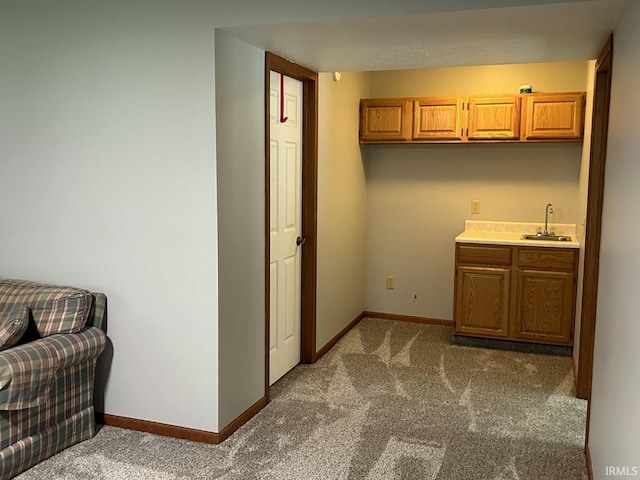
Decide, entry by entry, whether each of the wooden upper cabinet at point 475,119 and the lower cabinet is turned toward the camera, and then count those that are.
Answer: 2

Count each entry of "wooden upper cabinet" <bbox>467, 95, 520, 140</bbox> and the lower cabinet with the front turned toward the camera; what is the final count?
2

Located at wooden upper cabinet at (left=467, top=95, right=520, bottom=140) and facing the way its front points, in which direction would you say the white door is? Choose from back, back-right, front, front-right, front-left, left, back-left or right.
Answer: front-right

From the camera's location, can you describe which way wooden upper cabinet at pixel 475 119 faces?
facing the viewer

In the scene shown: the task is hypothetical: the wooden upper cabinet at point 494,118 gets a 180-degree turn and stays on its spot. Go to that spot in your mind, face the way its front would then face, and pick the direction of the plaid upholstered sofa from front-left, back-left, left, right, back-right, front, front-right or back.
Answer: back-left

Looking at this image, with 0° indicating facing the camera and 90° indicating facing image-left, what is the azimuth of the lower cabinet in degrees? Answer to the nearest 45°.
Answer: approximately 0°

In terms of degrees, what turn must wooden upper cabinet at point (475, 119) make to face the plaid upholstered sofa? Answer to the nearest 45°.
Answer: approximately 45° to its right

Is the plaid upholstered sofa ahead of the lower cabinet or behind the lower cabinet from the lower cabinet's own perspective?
ahead

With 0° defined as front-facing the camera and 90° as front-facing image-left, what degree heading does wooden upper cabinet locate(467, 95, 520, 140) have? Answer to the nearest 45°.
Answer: approximately 0°

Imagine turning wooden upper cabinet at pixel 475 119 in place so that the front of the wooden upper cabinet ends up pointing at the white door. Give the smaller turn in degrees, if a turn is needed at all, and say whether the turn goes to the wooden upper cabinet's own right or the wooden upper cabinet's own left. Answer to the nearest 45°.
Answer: approximately 45° to the wooden upper cabinet's own right
